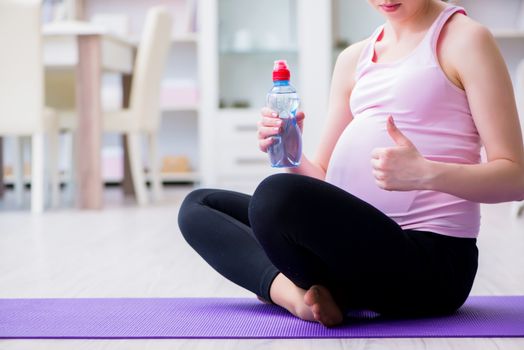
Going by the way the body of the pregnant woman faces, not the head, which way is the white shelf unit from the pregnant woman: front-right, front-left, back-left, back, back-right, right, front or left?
back-right

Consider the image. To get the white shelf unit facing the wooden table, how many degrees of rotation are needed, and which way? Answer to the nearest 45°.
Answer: approximately 45° to its right

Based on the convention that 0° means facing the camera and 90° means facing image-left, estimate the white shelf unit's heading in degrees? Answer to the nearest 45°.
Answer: approximately 0°

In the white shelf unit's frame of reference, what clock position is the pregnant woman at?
The pregnant woman is roughly at 12 o'clock from the white shelf unit.

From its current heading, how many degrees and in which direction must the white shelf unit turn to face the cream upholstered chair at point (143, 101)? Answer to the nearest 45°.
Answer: approximately 45° to its right

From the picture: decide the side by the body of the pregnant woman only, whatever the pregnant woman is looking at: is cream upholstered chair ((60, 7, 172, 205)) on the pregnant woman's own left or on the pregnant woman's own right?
on the pregnant woman's own right

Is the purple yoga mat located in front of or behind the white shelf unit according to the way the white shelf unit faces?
in front
